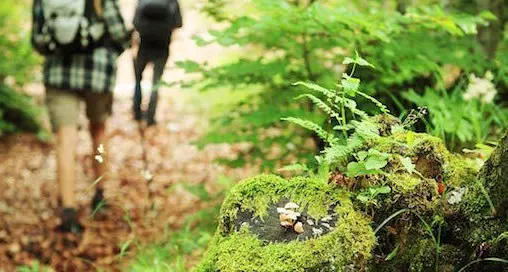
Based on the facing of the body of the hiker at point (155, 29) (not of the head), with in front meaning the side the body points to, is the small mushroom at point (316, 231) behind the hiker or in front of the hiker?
behind

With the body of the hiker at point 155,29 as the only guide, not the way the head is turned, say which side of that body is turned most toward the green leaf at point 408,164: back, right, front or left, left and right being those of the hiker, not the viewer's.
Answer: back

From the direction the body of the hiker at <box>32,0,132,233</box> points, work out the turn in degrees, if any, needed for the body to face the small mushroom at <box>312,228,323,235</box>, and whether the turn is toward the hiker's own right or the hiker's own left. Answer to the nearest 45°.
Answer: approximately 180°

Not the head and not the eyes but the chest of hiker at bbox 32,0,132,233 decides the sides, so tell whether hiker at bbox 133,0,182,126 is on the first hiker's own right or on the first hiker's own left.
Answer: on the first hiker's own right

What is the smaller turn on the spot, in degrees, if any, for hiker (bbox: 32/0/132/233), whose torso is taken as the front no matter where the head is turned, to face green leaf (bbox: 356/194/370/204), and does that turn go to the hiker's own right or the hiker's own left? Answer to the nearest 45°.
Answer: approximately 180°

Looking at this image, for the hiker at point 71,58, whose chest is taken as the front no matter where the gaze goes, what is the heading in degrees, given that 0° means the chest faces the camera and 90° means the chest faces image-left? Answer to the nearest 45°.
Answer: approximately 180°

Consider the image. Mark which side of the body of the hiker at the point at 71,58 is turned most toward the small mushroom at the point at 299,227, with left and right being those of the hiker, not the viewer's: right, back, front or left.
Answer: back

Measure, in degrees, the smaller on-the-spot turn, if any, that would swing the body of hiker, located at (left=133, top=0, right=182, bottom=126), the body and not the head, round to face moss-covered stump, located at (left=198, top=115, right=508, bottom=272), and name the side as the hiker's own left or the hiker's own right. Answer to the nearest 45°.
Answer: approximately 180°

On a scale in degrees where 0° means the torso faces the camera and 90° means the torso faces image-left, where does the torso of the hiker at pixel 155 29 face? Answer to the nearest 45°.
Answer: approximately 180°

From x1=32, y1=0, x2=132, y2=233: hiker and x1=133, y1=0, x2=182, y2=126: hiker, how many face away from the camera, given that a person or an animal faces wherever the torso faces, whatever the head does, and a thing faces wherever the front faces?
2
